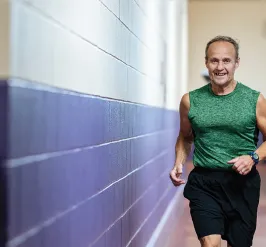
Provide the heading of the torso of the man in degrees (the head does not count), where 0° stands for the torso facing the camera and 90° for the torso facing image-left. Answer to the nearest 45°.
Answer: approximately 0°
